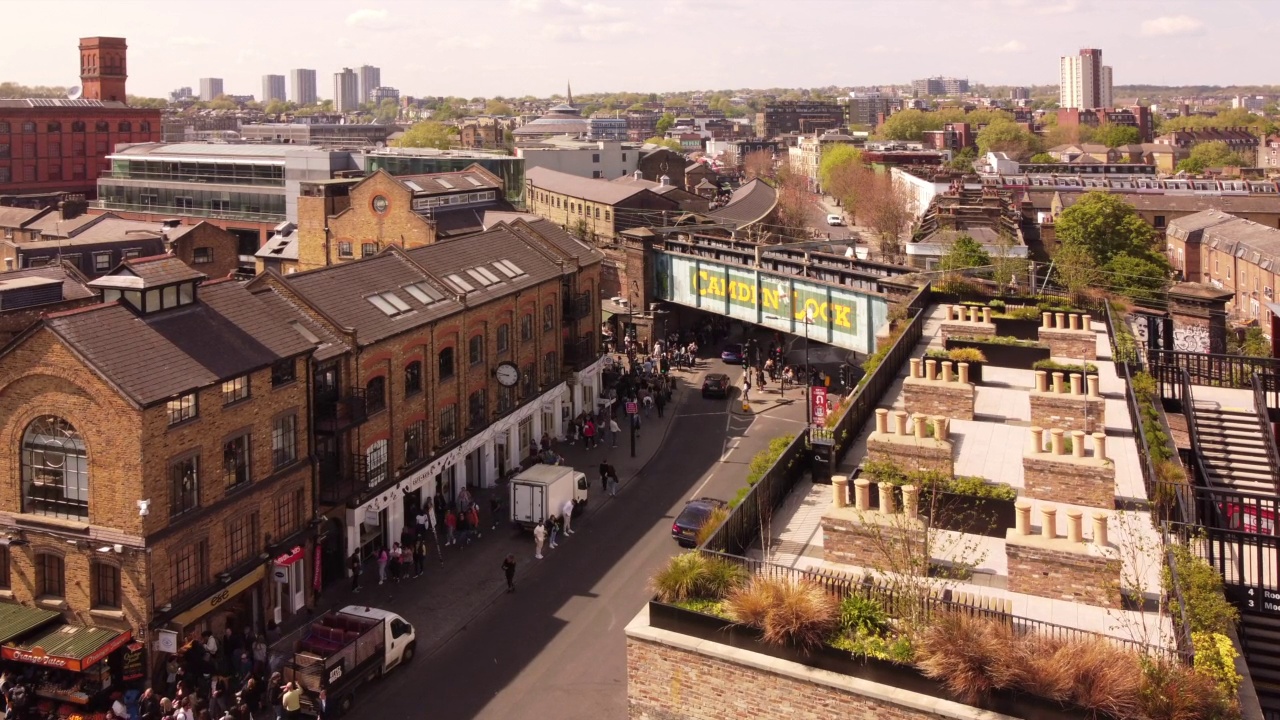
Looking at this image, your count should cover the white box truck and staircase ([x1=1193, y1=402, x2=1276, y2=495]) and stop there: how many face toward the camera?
1

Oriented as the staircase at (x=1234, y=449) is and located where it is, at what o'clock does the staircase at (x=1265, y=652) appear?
the staircase at (x=1265, y=652) is roughly at 12 o'clock from the staircase at (x=1234, y=449).

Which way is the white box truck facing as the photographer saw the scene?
facing away from the viewer and to the right of the viewer

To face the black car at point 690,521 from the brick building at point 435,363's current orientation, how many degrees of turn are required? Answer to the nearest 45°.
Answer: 0° — it already faces it

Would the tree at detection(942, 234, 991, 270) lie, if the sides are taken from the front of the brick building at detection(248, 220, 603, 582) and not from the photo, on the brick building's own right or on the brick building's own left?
on the brick building's own left

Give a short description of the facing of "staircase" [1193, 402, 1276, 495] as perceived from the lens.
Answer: facing the viewer
